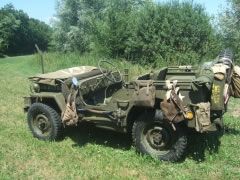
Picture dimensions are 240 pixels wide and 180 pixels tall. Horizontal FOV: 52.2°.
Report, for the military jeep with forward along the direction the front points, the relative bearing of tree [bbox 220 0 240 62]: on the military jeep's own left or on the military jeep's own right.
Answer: on the military jeep's own right

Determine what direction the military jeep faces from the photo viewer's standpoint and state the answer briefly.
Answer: facing away from the viewer and to the left of the viewer
